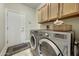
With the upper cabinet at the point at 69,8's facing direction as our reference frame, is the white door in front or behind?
in front

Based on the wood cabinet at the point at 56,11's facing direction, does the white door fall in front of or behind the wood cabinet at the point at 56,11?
in front

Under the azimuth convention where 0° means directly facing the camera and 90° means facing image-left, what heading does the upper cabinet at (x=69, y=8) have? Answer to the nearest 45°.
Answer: approximately 45°

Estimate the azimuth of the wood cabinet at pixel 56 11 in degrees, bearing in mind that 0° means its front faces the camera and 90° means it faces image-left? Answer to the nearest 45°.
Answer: approximately 45°
